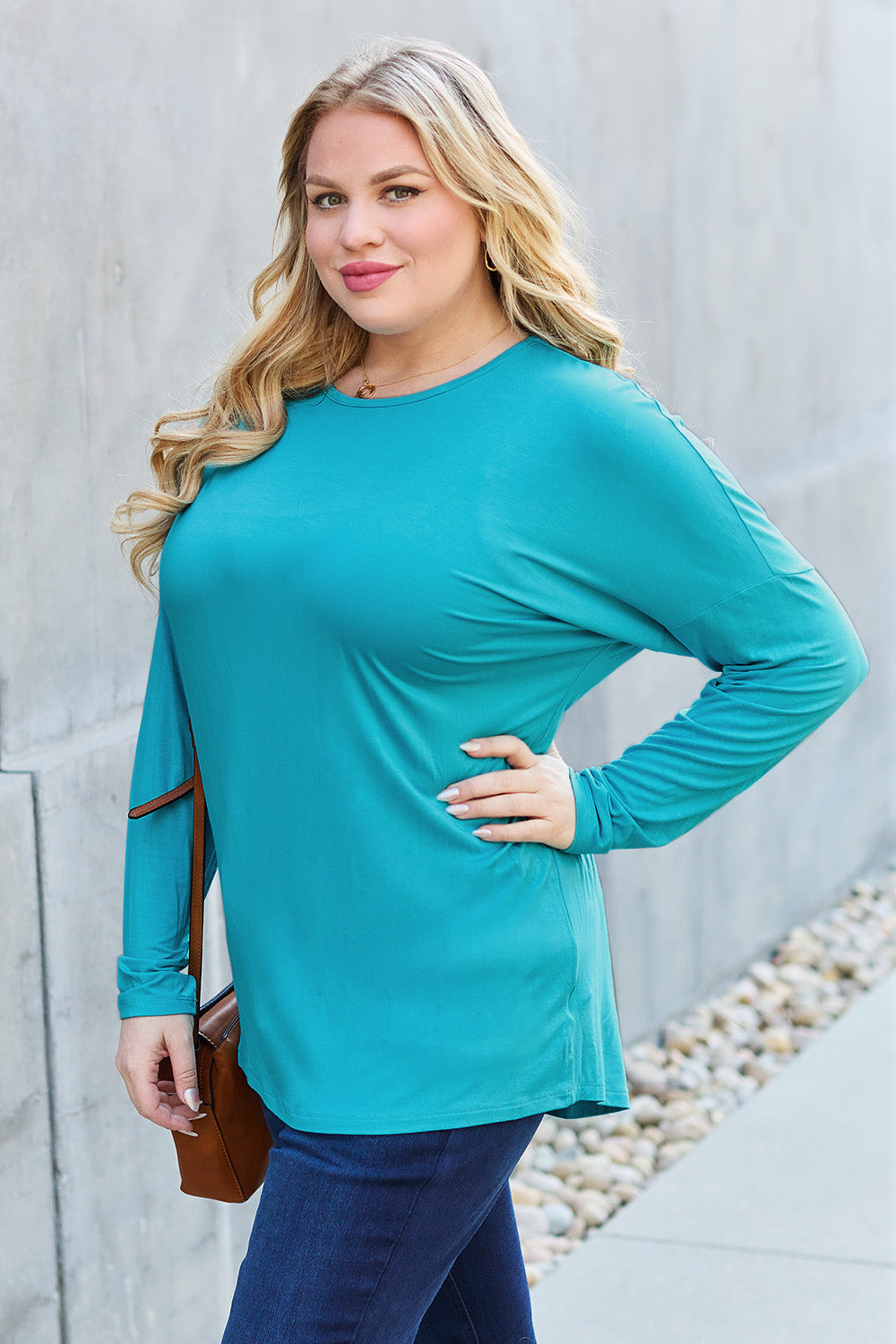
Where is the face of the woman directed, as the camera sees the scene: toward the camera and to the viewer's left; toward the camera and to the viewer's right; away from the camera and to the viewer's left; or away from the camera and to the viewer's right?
toward the camera and to the viewer's left

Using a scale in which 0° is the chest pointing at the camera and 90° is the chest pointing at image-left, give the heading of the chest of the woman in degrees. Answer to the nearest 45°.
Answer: approximately 45°
